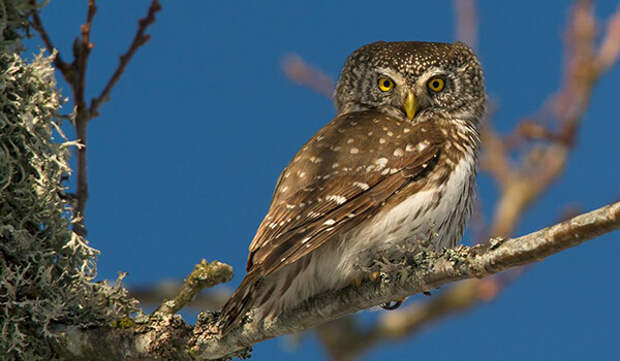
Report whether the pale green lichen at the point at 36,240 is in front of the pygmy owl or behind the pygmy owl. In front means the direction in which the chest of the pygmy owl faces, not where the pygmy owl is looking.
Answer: behind

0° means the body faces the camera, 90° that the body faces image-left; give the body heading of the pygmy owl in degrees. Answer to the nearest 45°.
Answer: approximately 270°

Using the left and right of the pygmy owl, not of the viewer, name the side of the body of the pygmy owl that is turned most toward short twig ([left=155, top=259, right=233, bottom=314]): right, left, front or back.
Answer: back

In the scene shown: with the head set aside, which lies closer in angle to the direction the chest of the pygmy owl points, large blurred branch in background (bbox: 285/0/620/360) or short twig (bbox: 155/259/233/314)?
the large blurred branch in background

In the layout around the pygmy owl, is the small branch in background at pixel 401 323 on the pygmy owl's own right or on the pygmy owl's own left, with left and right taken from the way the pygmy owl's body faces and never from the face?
on the pygmy owl's own left

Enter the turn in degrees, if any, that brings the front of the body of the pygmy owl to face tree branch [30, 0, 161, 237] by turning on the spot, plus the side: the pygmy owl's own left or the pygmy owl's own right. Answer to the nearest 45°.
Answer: approximately 180°

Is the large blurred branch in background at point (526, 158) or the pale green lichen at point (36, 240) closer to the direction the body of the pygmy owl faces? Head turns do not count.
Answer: the large blurred branch in background

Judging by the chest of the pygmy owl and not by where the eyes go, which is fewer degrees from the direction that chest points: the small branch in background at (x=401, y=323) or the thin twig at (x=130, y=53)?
the small branch in background
